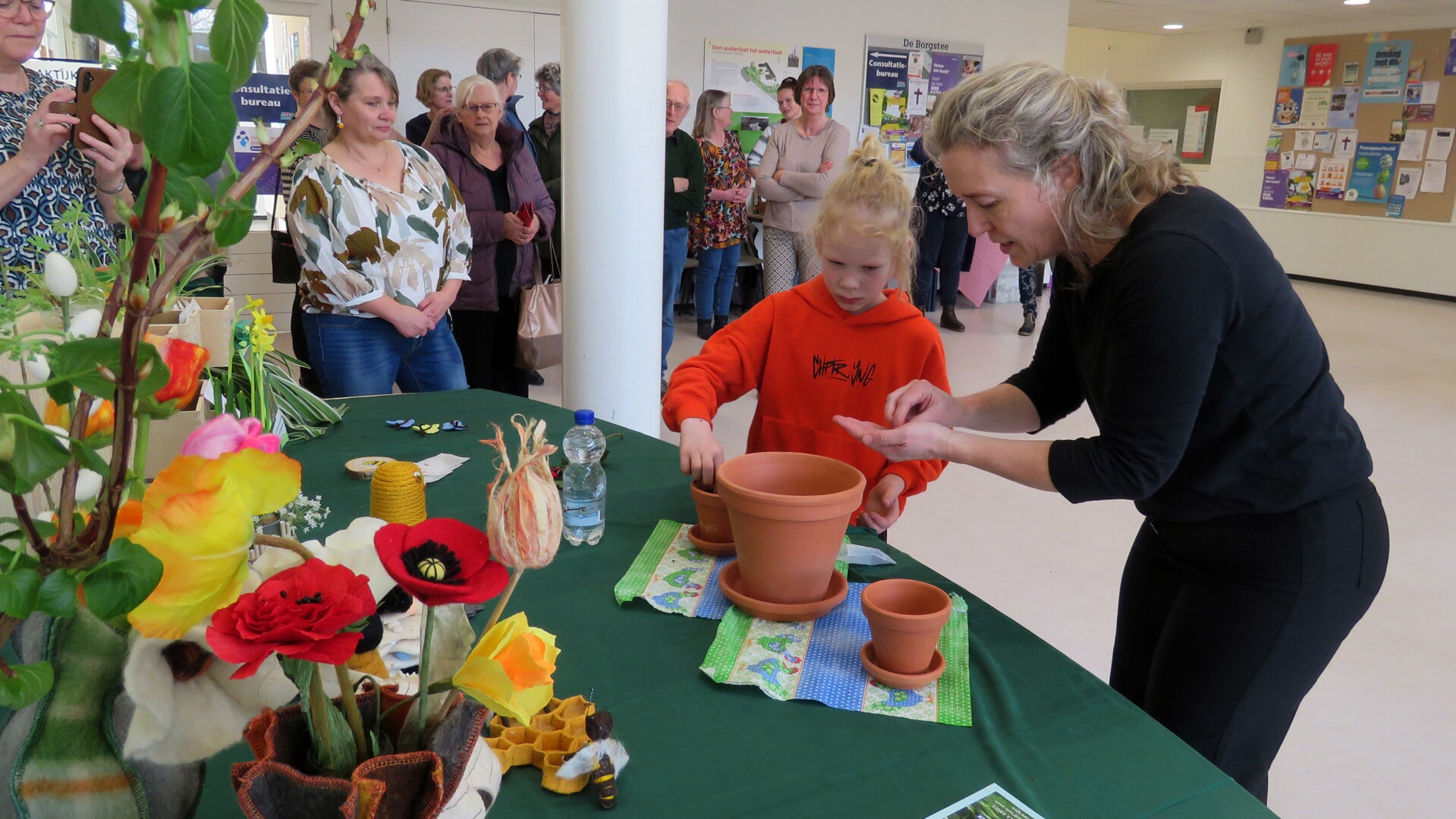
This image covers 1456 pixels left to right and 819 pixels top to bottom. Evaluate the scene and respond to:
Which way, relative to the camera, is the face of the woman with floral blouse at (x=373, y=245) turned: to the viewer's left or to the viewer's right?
to the viewer's right

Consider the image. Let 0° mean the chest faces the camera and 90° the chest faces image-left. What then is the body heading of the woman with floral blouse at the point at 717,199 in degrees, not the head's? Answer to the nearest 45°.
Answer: approximately 315°

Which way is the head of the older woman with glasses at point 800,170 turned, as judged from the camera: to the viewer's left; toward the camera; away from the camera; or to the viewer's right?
toward the camera

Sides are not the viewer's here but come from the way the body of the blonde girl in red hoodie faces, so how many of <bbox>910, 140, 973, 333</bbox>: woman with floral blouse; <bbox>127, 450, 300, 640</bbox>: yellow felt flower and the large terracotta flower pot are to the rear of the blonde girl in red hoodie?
1

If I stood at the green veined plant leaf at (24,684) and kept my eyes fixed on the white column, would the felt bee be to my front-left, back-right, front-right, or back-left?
front-right

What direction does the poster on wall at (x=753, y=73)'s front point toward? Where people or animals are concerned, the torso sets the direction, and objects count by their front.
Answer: toward the camera

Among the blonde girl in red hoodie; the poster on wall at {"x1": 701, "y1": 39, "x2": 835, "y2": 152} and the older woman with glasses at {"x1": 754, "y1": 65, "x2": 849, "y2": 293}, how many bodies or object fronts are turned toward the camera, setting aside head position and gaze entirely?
3

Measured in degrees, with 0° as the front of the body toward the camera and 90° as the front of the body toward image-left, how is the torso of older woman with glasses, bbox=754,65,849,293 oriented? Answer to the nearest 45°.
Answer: approximately 0°

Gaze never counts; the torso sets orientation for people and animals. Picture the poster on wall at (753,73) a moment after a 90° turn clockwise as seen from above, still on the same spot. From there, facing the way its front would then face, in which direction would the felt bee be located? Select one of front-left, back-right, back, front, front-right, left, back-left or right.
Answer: left

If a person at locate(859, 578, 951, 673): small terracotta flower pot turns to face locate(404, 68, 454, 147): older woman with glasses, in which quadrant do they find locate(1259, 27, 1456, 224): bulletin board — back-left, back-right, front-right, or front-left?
front-right

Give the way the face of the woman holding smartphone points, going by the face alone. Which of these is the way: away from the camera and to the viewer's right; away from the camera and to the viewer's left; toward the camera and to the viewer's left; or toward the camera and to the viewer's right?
toward the camera and to the viewer's right

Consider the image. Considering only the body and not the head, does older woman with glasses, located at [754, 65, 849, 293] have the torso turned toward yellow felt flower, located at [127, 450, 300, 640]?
yes

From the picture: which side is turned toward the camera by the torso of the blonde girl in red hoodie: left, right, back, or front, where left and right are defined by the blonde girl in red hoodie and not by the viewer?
front

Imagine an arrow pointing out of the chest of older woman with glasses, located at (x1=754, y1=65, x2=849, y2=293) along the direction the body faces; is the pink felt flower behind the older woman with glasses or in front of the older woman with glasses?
in front

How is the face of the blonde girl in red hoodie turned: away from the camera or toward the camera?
toward the camera

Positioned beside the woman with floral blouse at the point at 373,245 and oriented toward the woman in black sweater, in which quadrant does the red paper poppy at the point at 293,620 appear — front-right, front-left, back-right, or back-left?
front-right

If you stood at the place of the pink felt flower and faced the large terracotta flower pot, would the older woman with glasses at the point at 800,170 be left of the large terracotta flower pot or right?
left
